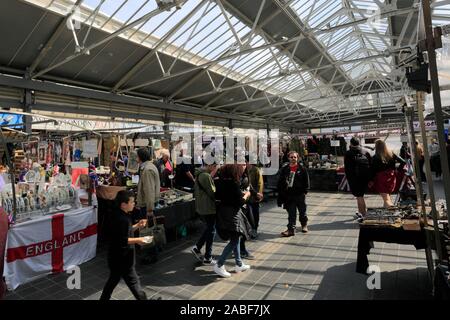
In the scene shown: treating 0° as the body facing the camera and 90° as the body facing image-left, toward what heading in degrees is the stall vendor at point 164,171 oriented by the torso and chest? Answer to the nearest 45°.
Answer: approximately 315°

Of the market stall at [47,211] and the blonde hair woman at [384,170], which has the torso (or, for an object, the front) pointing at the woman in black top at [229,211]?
the market stall

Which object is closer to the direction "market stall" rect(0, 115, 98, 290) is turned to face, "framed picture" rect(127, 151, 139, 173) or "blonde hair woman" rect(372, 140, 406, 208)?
the blonde hair woman

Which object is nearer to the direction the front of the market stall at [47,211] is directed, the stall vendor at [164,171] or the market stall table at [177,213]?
the market stall table

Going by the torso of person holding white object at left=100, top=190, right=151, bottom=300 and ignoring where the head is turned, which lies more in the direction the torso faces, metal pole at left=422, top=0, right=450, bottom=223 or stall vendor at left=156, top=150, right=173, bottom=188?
the metal pole

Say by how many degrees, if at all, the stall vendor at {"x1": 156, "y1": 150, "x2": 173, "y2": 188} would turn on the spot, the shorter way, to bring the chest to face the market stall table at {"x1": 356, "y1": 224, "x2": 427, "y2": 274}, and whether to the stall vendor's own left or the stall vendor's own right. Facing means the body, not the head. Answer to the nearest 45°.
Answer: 0° — they already face it

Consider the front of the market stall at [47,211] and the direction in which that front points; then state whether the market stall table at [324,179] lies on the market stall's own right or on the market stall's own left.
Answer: on the market stall's own left

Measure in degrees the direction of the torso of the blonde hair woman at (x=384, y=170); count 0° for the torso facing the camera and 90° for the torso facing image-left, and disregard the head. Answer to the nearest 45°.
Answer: approximately 225°
